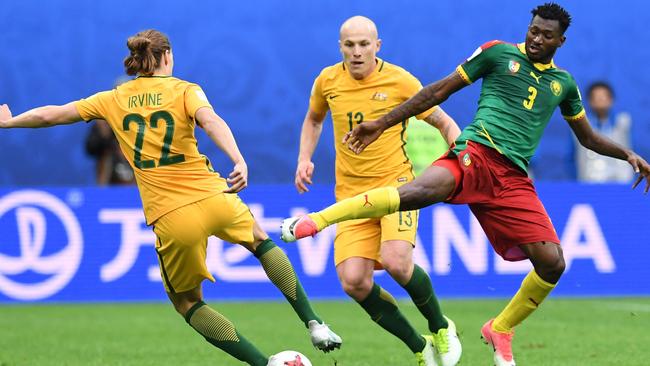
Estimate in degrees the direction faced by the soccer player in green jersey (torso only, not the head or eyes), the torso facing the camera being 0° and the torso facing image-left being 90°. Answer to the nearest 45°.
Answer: approximately 0°

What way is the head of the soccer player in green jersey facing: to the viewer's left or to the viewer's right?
to the viewer's left

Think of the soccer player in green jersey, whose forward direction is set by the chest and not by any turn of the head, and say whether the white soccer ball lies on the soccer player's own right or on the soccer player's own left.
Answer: on the soccer player's own right

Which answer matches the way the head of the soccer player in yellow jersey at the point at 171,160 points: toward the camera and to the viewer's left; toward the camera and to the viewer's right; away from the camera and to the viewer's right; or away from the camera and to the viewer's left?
away from the camera and to the viewer's right

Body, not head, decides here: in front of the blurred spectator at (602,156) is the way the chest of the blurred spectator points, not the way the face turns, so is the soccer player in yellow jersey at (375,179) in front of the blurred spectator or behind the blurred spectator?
in front

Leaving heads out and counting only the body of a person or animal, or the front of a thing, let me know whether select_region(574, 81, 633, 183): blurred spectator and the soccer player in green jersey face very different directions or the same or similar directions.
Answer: same or similar directions

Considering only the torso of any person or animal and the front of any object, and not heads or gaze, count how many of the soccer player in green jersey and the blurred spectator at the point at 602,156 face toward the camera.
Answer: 2

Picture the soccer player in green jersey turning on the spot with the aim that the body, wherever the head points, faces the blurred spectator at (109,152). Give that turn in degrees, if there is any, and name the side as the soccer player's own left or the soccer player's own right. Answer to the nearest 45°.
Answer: approximately 135° to the soccer player's own right

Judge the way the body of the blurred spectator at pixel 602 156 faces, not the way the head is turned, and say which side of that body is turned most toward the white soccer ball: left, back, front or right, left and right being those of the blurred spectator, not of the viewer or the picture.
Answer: front

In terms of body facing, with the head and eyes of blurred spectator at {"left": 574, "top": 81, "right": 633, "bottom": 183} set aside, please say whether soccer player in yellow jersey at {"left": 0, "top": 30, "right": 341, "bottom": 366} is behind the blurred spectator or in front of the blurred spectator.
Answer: in front

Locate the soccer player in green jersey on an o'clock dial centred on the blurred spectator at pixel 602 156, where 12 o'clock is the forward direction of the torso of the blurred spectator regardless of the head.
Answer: The soccer player in green jersey is roughly at 12 o'clock from the blurred spectator.

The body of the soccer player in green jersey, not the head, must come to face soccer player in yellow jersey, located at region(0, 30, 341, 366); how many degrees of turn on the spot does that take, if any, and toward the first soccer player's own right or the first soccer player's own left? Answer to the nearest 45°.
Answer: approximately 90° to the first soccer player's own right

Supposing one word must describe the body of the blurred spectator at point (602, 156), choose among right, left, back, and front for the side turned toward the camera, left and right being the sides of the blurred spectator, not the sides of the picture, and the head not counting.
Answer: front
